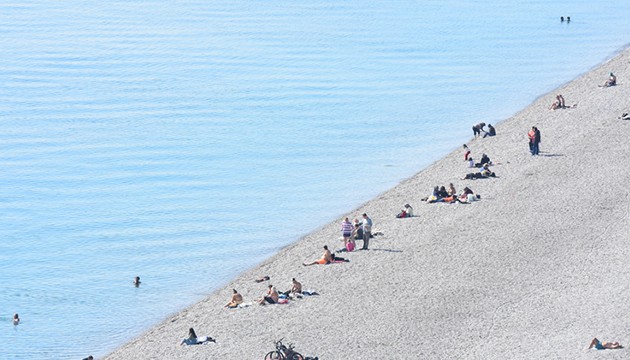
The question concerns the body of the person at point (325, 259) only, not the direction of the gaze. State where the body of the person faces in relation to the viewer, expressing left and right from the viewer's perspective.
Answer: facing to the left of the viewer

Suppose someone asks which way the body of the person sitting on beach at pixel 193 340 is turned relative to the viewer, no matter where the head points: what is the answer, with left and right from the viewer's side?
facing to the left of the viewer

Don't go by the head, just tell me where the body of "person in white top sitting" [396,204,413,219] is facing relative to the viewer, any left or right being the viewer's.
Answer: facing to the left of the viewer

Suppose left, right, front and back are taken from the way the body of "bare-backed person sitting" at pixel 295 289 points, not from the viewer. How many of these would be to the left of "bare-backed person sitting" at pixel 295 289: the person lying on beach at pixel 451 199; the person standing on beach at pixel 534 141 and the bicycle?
1

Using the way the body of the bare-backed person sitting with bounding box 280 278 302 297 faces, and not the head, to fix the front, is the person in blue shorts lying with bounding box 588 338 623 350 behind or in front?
behind
